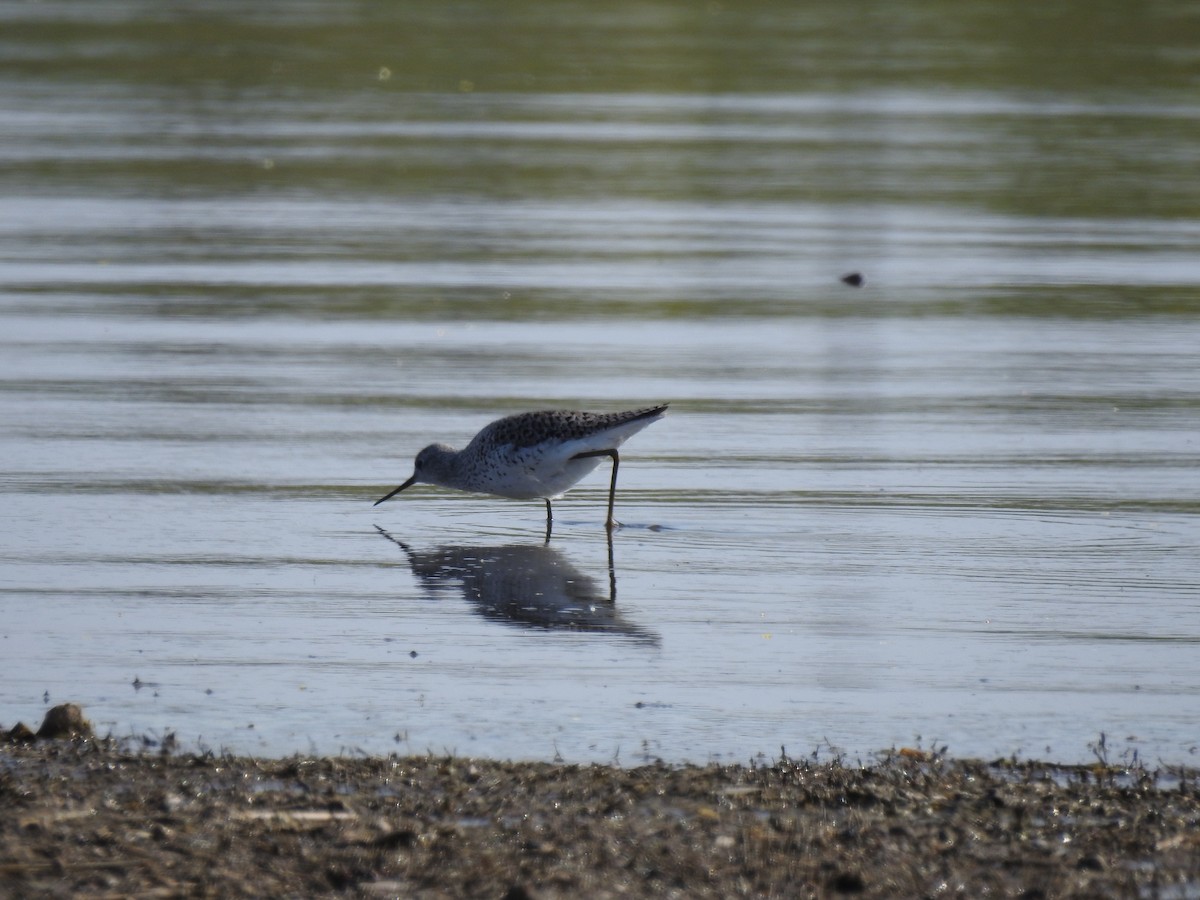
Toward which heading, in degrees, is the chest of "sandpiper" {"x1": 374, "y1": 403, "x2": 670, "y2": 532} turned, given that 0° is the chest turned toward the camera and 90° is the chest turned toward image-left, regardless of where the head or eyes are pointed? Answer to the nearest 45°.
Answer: approximately 90°
